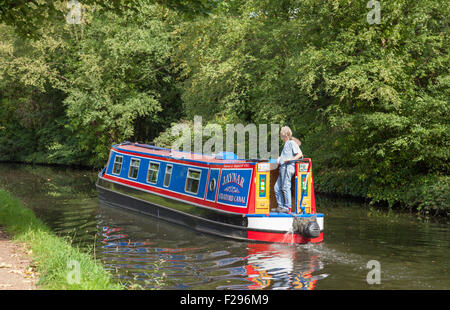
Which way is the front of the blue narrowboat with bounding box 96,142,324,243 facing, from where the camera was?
facing away from the viewer and to the left of the viewer
